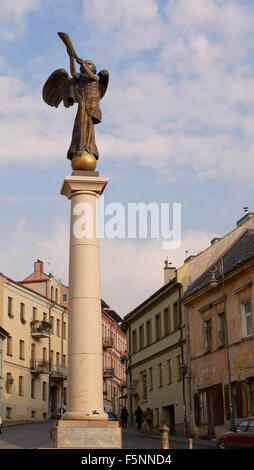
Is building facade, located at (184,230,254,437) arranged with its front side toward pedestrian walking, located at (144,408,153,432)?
no

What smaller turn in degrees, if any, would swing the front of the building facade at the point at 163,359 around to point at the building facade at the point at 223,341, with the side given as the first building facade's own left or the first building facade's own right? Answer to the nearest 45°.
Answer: approximately 45° to the first building facade's own left

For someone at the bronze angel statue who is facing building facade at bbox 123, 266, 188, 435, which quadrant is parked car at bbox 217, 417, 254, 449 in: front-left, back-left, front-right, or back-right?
front-right

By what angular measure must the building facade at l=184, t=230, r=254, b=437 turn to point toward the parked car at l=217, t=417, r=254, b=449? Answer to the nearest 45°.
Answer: approximately 45° to its left

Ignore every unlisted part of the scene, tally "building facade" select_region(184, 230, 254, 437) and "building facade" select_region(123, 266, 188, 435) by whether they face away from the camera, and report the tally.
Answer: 0

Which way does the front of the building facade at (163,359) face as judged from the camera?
facing the viewer and to the left of the viewer

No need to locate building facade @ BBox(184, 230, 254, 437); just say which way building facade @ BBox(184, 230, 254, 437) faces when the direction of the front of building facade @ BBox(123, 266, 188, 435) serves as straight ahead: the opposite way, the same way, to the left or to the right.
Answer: the same way

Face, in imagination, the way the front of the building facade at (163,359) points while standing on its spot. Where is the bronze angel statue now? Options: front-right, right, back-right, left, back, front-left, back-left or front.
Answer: front-left

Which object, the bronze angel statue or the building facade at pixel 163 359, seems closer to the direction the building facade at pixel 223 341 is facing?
the bronze angel statue

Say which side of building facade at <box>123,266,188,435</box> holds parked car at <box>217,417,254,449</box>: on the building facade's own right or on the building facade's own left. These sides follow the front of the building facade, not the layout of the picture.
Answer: on the building facade's own left

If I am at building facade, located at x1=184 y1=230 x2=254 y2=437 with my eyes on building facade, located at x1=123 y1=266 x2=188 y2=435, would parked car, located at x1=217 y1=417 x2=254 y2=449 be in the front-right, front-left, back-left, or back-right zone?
back-left

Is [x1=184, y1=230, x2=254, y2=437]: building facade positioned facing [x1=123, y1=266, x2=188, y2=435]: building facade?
no
